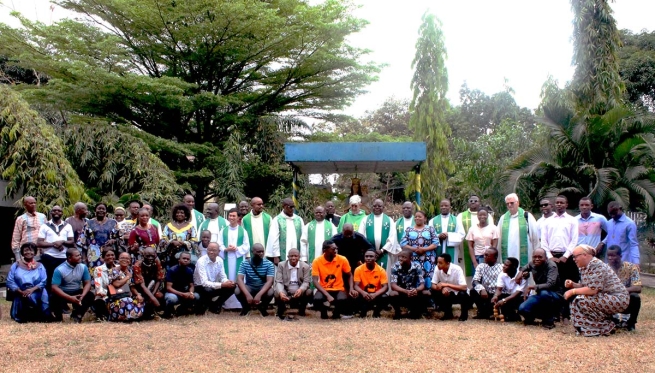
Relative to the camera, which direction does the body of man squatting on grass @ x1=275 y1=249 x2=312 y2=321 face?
toward the camera

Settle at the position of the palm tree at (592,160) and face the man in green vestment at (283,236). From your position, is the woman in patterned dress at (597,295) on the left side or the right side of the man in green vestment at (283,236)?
left

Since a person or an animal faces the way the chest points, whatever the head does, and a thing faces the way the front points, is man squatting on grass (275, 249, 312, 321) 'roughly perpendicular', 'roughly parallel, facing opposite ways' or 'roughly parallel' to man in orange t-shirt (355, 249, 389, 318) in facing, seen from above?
roughly parallel

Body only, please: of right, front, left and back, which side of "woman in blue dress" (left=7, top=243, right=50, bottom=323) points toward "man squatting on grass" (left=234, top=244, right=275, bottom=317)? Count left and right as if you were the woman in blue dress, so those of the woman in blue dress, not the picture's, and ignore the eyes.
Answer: left

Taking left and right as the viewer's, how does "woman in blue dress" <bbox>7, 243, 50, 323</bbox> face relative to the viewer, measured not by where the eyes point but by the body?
facing the viewer

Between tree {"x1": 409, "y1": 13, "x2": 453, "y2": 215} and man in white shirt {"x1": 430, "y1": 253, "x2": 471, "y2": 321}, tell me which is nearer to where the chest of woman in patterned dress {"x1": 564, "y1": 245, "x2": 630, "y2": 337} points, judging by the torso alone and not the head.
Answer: the man in white shirt

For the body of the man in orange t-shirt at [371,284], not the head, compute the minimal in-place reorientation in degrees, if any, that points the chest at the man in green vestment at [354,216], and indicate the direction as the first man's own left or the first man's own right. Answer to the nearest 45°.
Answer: approximately 180°

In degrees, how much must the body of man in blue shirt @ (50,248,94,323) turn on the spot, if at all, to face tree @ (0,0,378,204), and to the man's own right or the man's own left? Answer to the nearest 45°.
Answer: approximately 180°

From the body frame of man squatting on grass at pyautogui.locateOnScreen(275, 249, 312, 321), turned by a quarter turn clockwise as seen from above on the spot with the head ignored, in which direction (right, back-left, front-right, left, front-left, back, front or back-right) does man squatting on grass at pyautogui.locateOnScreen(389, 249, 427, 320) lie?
back

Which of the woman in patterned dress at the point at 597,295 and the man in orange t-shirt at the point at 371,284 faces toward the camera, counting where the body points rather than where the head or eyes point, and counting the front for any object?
the man in orange t-shirt

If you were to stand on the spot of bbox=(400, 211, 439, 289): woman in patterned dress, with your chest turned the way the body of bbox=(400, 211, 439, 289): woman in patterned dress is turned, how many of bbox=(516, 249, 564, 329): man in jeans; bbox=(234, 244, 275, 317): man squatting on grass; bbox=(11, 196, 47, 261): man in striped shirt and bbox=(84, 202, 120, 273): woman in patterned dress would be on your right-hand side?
3

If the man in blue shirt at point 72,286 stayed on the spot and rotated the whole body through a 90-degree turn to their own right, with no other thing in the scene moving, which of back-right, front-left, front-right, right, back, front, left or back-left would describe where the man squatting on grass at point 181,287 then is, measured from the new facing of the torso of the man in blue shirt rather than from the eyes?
back

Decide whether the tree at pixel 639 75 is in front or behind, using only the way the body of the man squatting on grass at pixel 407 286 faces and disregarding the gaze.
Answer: behind

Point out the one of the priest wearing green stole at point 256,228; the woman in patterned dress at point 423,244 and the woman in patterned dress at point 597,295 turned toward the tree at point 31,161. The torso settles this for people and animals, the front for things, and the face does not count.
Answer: the woman in patterned dress at point 597,295

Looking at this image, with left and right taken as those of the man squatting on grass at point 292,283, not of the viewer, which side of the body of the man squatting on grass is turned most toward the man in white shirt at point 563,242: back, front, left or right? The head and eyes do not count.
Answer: left

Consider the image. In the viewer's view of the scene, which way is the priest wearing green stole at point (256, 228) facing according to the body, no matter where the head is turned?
toward the camera

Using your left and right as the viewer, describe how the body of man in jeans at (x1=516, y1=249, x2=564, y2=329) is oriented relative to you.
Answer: facing the viewer and to the left of the viewer

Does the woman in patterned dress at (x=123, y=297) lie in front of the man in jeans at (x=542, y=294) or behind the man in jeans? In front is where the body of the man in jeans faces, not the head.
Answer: in front

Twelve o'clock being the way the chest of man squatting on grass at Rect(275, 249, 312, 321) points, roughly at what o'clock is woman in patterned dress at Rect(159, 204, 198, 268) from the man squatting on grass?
The woman in patterned dress is roughly at 3 o'clock from the man squatting on grass.

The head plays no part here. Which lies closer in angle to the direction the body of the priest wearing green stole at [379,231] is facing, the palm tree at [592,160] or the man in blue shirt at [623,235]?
the man in blue shirt
